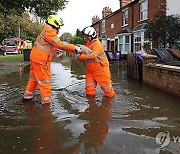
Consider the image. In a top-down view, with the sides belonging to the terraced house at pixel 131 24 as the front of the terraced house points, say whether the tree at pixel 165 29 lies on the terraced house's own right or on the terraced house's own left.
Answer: on the terraced house's own left

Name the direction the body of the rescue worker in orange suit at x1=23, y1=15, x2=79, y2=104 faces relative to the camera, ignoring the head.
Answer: to the viewer's right

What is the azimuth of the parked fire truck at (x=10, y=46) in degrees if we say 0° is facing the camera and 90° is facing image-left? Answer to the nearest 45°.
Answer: approximately 45°

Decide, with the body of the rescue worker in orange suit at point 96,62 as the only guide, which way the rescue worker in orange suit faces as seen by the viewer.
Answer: to the viewer's left

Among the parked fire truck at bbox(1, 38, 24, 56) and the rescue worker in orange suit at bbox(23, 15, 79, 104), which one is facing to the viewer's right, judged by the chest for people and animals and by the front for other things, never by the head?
the rescue worker in orange suit

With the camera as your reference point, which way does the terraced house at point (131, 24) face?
facing the viewer and to the left of the viewer

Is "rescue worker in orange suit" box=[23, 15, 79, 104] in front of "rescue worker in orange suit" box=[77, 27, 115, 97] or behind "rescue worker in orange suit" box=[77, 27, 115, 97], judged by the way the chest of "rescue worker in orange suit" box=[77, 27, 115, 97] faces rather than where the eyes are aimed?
in front

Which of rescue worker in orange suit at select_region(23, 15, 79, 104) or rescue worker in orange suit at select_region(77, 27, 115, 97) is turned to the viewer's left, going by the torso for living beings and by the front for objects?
rescue worker in orange suit at select_region(77, 27, 115, 97)

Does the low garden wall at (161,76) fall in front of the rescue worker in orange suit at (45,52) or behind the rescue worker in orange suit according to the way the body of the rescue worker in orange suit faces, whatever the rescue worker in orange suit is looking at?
in front

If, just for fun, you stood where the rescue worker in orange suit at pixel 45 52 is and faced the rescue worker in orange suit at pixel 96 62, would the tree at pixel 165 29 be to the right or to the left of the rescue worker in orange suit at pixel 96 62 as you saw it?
left

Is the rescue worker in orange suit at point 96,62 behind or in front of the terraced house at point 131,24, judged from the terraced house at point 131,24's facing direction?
in front

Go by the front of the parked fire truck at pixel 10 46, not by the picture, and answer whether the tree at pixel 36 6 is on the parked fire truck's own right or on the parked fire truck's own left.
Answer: on the parked fire truck's own left

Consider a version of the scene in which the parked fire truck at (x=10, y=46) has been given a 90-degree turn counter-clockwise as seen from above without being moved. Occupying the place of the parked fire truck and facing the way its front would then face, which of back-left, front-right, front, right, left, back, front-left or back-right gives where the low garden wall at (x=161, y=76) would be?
front-right
